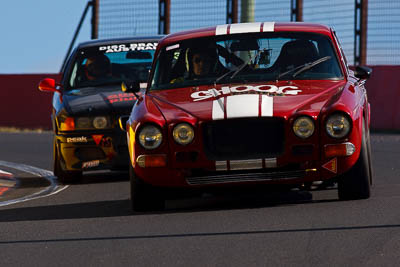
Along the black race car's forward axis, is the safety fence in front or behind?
behind

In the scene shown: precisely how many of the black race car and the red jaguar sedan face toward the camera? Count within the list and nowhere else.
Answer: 2

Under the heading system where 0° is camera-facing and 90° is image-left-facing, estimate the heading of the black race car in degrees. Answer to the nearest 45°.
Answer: approximately 0°

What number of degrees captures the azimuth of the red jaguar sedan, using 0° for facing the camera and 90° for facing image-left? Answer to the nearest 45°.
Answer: approximately 0°

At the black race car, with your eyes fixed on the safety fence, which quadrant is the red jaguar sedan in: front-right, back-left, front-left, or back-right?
back-right

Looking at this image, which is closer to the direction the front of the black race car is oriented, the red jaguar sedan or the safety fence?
the red jaguar sedan

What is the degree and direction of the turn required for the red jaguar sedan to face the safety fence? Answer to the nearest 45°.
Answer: approximately 180°
